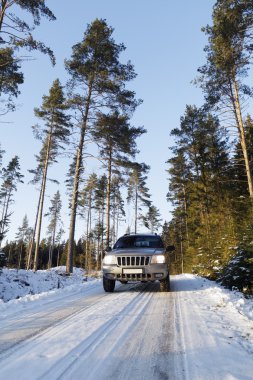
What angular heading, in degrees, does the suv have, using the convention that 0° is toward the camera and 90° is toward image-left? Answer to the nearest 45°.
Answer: approximately 0°
